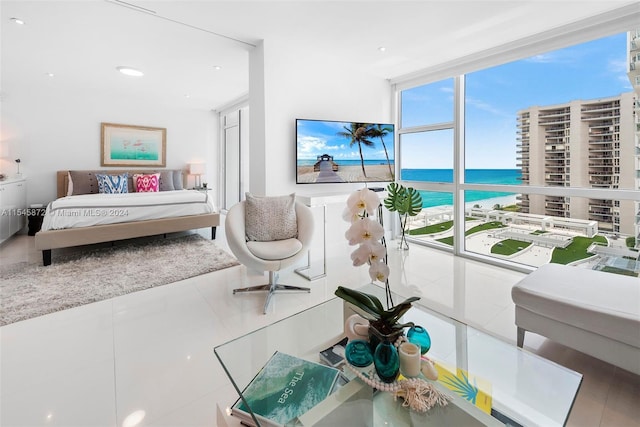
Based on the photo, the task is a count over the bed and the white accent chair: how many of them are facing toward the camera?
2

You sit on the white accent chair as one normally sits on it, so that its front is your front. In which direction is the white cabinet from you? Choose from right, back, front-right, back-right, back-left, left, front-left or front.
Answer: back-right

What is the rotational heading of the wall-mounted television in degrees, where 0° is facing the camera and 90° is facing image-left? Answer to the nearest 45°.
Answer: approximately 315°

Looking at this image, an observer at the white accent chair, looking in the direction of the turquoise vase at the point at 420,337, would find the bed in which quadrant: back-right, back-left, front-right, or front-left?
back-right

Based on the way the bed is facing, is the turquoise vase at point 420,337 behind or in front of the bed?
in front

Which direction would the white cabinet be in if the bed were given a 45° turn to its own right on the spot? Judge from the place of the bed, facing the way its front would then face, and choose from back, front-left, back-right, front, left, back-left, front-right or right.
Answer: right

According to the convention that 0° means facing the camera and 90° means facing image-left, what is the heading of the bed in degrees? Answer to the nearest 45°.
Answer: approximately 0°
